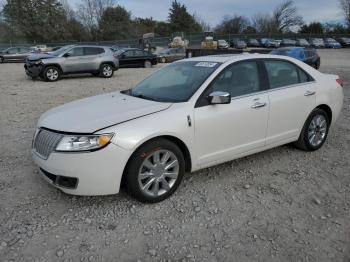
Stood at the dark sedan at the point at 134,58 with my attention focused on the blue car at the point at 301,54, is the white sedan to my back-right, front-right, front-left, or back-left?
front-right

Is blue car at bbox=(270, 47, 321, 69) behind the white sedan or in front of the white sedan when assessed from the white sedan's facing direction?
behind

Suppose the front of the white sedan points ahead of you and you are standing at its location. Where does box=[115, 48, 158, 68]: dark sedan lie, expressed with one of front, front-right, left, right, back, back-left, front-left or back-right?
back-right

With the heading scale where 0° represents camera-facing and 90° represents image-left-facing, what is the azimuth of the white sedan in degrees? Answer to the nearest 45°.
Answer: approximately 45°

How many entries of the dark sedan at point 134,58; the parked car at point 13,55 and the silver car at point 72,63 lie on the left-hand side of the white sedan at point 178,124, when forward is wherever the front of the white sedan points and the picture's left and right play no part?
0

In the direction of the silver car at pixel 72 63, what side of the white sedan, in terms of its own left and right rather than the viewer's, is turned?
right

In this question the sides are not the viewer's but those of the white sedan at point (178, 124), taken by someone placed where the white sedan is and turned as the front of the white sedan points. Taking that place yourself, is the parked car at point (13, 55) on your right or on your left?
on your right

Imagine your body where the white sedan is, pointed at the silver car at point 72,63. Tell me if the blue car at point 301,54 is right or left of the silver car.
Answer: right

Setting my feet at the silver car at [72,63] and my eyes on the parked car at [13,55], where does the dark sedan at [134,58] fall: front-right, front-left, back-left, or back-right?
front-right
